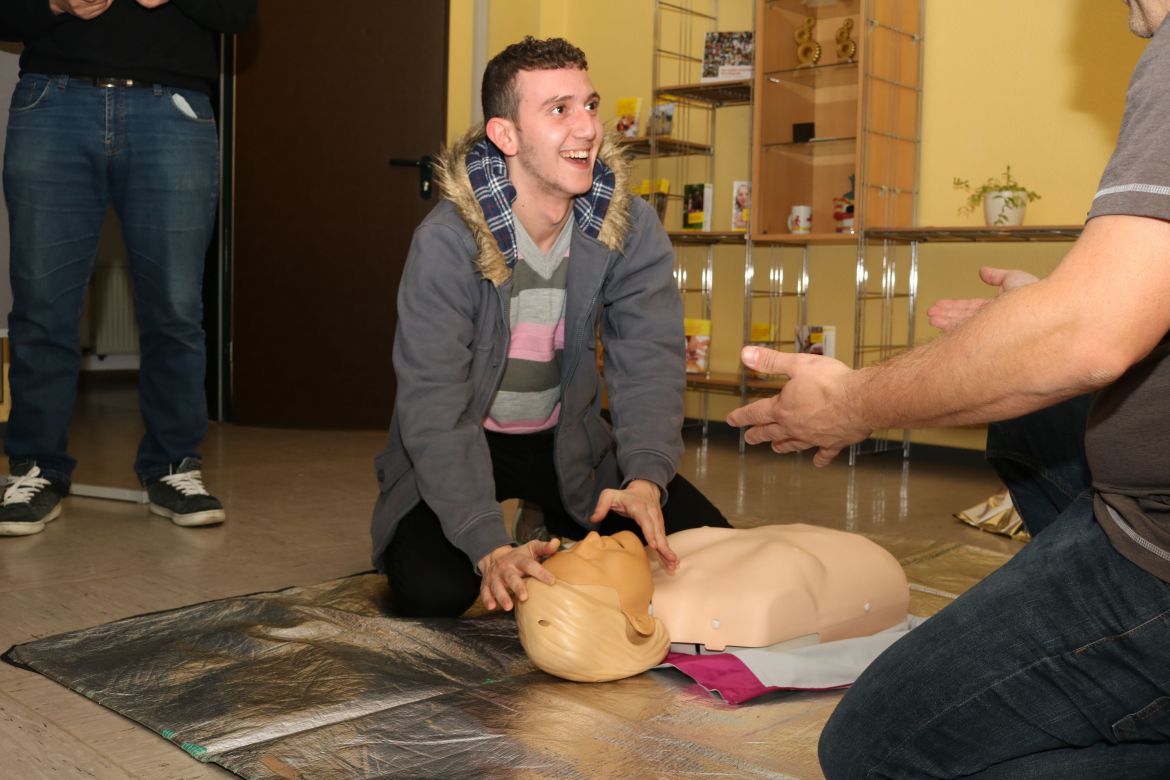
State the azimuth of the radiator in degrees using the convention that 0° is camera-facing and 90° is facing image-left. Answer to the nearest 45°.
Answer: approximately 0°

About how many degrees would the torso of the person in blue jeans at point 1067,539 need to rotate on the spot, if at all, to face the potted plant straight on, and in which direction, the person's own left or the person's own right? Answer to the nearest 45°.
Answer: approximately 90° to the person's own right

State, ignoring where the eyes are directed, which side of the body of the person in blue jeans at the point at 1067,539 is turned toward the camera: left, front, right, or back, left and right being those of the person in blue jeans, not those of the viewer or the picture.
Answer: left

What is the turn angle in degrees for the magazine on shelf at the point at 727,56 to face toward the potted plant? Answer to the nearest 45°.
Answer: approximately 45° to its left

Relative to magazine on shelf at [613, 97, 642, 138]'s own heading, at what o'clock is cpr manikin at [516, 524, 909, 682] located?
The cpr manikin is roughly at 12 o'clock from the magazine on shelf.

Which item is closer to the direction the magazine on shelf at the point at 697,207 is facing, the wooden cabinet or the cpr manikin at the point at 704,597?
the cpr manikin
